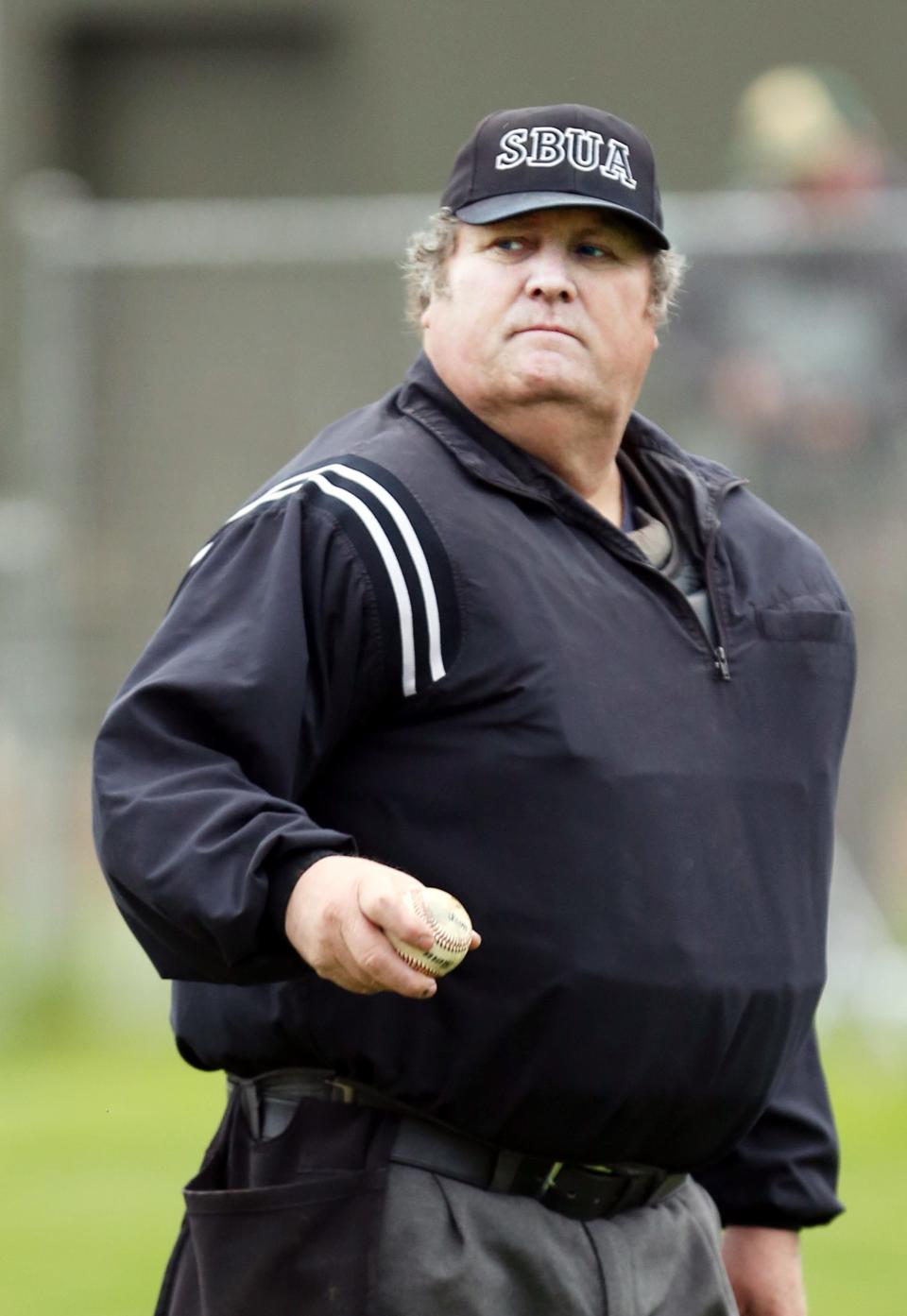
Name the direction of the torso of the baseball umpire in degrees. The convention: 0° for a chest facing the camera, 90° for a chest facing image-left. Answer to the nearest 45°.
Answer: approximately 315°

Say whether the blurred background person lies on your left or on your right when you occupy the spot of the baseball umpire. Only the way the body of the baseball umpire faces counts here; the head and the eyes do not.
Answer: on your left
